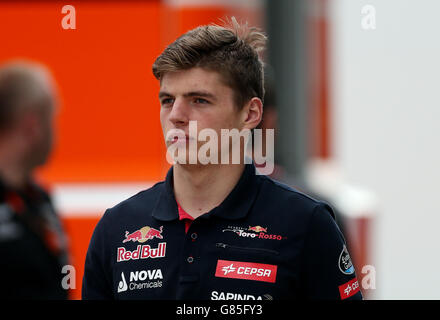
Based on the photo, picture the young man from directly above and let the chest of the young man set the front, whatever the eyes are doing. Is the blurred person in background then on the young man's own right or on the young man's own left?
on the young man's own right

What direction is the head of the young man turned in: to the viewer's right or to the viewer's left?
to the viewer's left

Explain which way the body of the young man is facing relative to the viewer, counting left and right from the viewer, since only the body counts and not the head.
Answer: facing the viewer and to the left of the viewer
